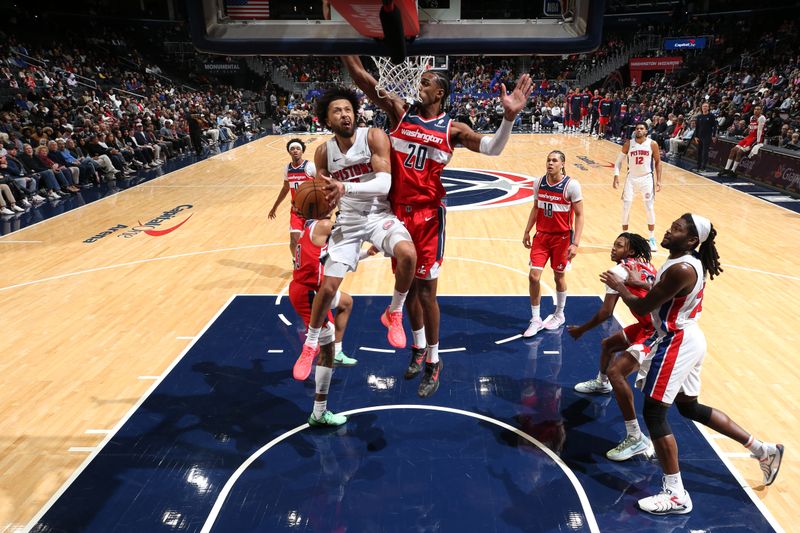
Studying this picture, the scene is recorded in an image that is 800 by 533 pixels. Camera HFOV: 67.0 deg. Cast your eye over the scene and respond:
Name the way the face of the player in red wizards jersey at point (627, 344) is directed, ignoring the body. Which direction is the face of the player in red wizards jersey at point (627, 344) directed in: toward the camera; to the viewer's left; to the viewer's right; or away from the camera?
to the viewer's left

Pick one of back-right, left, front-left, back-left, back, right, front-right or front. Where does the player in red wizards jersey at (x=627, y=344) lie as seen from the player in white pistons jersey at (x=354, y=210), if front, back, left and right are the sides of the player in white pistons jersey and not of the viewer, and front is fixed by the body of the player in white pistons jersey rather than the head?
left

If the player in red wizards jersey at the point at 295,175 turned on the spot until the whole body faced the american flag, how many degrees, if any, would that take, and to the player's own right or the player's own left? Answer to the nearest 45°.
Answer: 0° — they already face it

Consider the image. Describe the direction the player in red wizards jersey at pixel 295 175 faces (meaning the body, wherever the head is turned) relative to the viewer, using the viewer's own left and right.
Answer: facing the viewer

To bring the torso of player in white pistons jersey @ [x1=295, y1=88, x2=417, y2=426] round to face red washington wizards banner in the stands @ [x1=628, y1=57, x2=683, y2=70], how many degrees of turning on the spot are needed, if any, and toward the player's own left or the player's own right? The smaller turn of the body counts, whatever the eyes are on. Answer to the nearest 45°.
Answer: approximately 135° to the player's own left

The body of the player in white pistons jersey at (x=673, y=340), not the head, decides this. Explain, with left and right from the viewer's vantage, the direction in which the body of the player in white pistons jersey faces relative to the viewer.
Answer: facing to the left of the viewer

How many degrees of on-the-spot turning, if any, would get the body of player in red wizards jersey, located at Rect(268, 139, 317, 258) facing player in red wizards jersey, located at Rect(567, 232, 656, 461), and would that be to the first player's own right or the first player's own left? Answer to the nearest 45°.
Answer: approximately 45° to the first player's own left

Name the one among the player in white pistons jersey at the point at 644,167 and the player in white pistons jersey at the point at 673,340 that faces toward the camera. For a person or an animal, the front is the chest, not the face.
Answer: the player in white pistons jersey at the point at 644,167

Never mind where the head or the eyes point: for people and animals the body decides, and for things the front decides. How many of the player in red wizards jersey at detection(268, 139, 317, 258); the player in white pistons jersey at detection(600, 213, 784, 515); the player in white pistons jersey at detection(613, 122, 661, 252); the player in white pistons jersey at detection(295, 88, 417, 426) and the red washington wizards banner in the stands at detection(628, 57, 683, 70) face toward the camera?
4

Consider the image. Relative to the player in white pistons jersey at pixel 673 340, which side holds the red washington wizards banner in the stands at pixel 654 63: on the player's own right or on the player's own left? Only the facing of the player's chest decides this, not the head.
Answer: on the player's own right

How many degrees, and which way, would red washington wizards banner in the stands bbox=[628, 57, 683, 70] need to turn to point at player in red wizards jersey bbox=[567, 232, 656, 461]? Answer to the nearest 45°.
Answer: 0° — it already faces them

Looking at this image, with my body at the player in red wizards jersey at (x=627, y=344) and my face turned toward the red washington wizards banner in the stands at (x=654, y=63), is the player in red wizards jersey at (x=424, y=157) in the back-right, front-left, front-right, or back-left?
back-left

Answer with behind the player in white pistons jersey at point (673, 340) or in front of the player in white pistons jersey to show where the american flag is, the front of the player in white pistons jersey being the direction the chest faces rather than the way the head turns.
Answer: in front

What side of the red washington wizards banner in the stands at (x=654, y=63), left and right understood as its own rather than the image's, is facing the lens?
front

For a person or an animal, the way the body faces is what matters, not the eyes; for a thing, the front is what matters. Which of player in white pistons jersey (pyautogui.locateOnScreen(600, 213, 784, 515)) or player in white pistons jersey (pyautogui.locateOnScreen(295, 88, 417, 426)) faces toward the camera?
player in white pistons jersey (pyautogui.locateOnScreen(295, 88, 417, 426))

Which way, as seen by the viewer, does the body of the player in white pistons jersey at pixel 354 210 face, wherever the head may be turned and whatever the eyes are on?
toward the camera

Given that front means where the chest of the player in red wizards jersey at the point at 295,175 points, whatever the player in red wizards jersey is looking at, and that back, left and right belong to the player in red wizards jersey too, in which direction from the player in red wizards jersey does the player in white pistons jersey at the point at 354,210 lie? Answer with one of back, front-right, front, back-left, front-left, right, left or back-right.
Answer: front

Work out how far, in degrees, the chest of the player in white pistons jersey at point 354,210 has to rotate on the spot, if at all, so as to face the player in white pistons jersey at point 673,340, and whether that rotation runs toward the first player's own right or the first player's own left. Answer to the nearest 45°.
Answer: approximately 45° to the first player's own left
